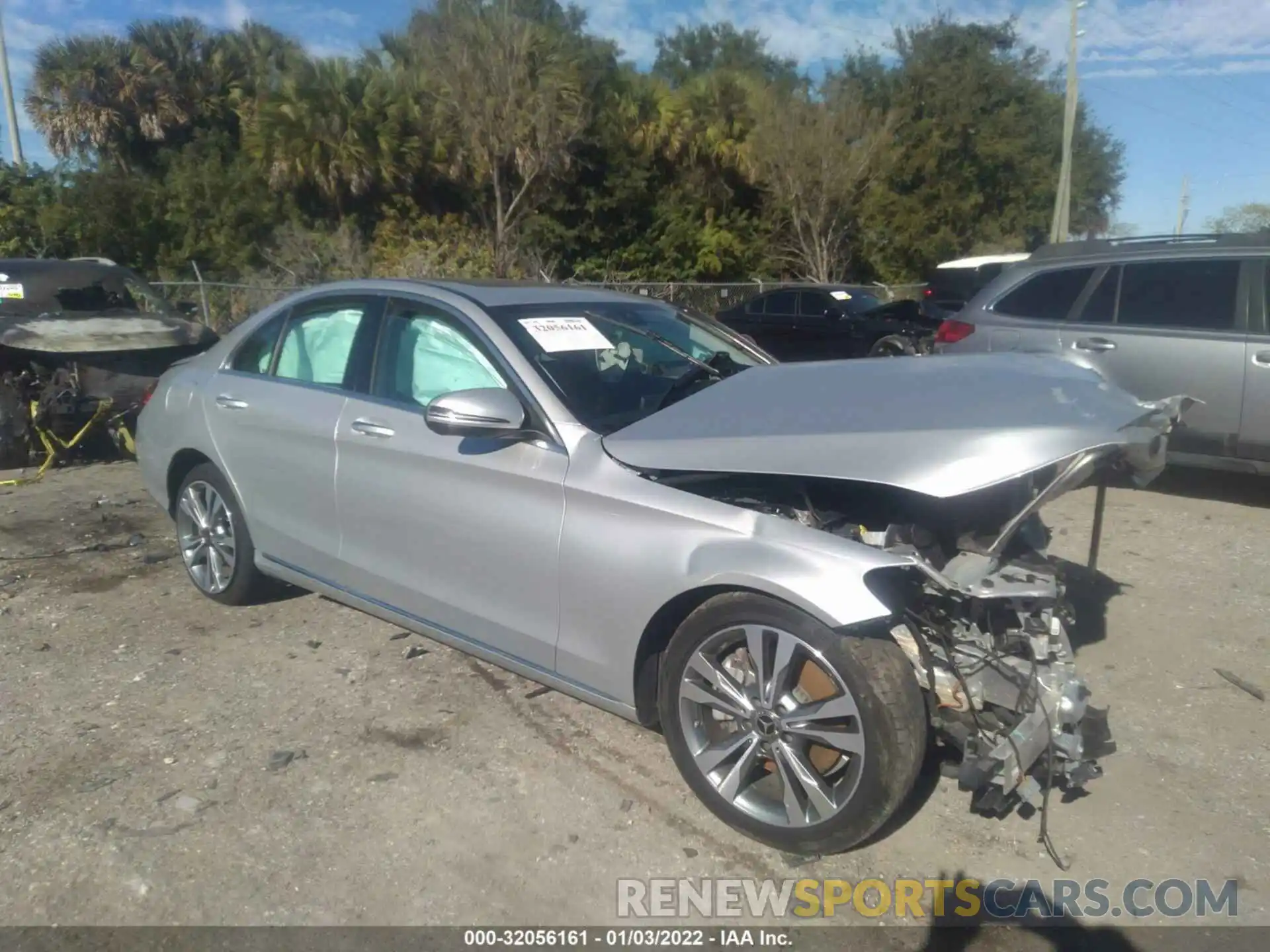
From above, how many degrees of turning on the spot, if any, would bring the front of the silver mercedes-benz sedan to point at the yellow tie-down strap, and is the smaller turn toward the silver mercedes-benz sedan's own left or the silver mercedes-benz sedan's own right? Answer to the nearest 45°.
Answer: approximately 180°

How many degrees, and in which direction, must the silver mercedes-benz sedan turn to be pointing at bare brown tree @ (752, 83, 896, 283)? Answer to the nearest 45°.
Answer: approximately 135° to its left

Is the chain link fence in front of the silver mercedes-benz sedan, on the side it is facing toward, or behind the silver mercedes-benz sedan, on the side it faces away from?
behind

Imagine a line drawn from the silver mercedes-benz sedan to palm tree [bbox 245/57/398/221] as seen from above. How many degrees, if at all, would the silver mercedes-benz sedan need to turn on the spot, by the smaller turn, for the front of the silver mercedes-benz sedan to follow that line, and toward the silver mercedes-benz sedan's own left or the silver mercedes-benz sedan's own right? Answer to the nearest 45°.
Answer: approximately 135° to the silver mercedes-benz sedan's own left

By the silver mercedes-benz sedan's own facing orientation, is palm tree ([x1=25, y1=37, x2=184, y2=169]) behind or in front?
behind

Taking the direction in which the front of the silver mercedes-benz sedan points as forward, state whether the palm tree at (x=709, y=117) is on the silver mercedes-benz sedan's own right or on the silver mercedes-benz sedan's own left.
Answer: on the silver mercedes-benz sedan's own left

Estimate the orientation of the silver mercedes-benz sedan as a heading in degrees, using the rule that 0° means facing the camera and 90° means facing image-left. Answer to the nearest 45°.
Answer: approximately 315°

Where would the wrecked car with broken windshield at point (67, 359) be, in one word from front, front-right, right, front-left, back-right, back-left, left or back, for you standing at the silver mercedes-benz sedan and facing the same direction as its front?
back

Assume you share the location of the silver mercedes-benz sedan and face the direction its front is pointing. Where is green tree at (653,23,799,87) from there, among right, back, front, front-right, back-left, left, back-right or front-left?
back-left
